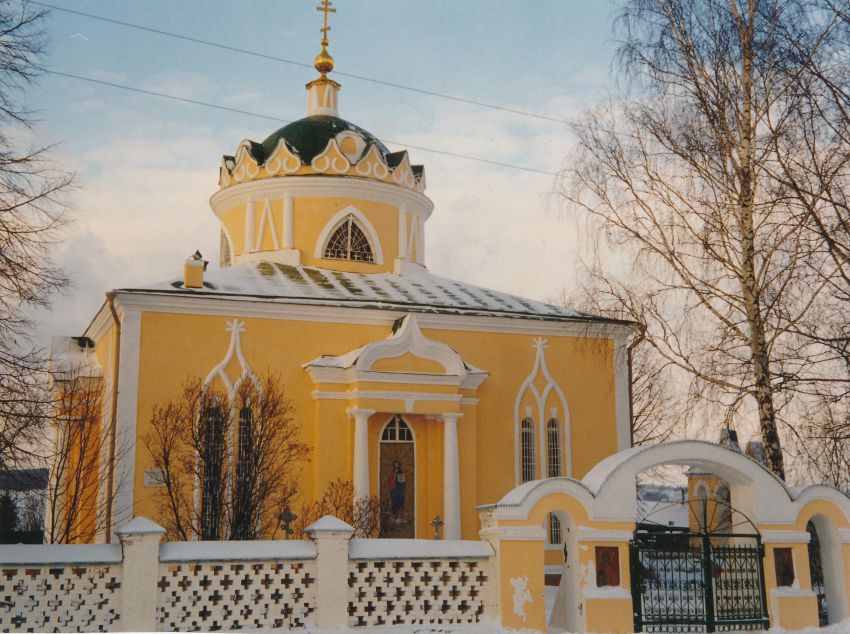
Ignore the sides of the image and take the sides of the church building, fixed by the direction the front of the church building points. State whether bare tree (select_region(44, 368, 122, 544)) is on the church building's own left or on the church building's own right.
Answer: on the church building's own right

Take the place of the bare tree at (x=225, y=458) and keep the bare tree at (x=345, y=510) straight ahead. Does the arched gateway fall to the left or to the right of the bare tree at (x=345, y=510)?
right

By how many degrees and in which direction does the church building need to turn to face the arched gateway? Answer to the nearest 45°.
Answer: approximately 45° to its left

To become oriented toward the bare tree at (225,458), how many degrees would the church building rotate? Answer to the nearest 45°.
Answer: approximately 45° to its right

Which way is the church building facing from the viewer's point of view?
toward the camera

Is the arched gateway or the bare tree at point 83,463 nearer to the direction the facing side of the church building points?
the arched gateway
